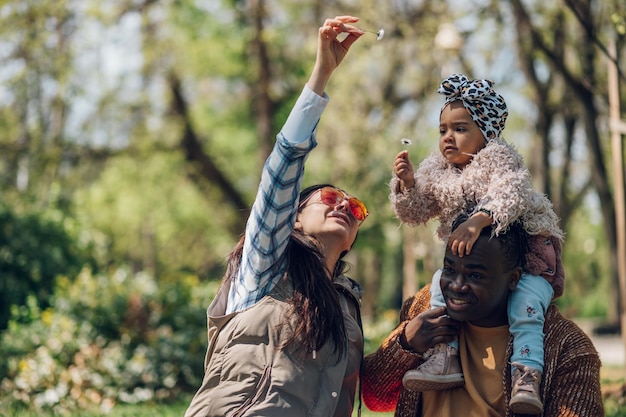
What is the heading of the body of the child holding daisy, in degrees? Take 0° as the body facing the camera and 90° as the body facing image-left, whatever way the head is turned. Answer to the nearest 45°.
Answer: approximately 45°

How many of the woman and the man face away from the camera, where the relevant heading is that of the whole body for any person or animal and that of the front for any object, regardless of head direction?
0

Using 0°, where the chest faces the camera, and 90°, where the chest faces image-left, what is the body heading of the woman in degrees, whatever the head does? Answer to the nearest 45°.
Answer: approximately 315°

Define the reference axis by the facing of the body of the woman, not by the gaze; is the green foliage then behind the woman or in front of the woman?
behind

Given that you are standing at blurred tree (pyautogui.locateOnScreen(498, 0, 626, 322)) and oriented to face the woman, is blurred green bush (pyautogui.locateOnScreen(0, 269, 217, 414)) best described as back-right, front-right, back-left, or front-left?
front-right

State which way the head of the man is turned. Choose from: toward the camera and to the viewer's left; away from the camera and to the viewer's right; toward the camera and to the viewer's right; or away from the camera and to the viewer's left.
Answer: toward the camera and to the viewer's left

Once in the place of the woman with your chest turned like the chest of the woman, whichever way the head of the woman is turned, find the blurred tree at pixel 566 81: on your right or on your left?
on your left

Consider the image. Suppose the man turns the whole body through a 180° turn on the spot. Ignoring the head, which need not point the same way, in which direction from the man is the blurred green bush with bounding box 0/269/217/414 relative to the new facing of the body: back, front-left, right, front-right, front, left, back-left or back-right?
left

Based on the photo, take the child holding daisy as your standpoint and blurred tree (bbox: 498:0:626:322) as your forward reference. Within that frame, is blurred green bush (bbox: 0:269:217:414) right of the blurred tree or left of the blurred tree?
left

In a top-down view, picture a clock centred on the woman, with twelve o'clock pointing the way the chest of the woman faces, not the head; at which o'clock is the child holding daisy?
The child holding daisy is roughly at 10 o'clock from the woman.

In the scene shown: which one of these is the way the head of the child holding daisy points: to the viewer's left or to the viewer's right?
to the viewer's left

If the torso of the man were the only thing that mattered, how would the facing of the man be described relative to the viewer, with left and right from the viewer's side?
facing the viewer and to the left of the viewer

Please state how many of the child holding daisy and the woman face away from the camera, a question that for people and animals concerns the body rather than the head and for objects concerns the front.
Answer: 0

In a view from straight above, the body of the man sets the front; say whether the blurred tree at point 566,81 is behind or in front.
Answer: behind

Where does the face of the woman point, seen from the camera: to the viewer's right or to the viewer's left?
to the viewer's right
